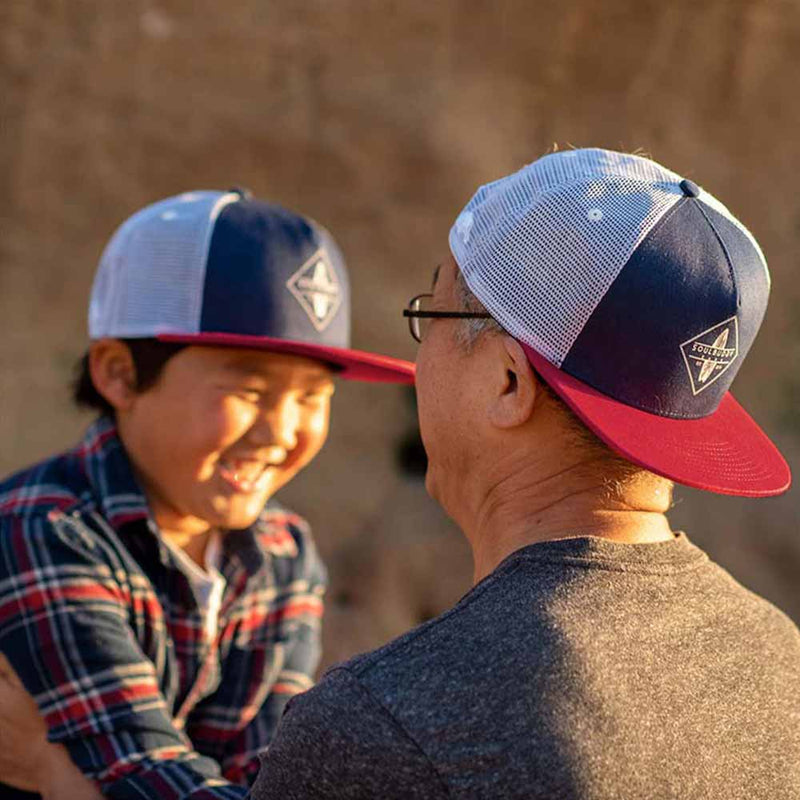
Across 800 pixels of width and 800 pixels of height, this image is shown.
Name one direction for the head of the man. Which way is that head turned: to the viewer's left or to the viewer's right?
to the viewer's left

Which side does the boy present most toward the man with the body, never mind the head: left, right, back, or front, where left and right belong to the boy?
front

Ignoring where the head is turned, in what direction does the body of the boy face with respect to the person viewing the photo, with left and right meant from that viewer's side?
facing the viewer and to the right of the viewer

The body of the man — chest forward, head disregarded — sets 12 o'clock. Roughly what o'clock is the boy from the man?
The boy is roughly at 12 o'clock from the man.

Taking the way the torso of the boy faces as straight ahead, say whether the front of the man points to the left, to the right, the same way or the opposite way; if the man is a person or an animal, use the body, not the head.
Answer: the opposite way

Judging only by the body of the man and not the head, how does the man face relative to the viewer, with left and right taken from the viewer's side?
facing away from the viewer and to the left of the viewer

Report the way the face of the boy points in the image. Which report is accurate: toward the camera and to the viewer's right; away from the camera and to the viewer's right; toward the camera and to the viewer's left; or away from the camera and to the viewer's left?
toward the camera and to the viewer's right
